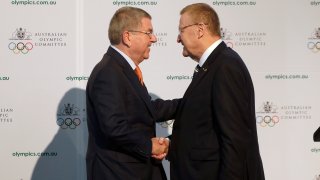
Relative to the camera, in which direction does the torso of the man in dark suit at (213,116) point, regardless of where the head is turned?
to the viewer's left

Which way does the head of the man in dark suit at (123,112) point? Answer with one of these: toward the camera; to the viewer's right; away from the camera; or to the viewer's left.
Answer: to the viewer's right

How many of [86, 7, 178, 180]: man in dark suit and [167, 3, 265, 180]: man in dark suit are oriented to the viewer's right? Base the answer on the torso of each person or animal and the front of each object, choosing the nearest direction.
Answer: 1

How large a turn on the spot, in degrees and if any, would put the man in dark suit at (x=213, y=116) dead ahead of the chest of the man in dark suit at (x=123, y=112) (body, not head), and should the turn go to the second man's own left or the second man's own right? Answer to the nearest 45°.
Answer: approximately 45° to the second man's own right

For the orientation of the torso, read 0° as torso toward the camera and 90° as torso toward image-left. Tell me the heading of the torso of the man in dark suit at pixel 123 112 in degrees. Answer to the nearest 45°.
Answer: approximately 270°

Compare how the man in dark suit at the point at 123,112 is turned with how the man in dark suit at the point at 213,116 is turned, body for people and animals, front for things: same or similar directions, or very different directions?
very different directions

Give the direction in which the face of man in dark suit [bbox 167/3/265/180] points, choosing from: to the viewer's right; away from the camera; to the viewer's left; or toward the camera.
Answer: to the viewer's left
